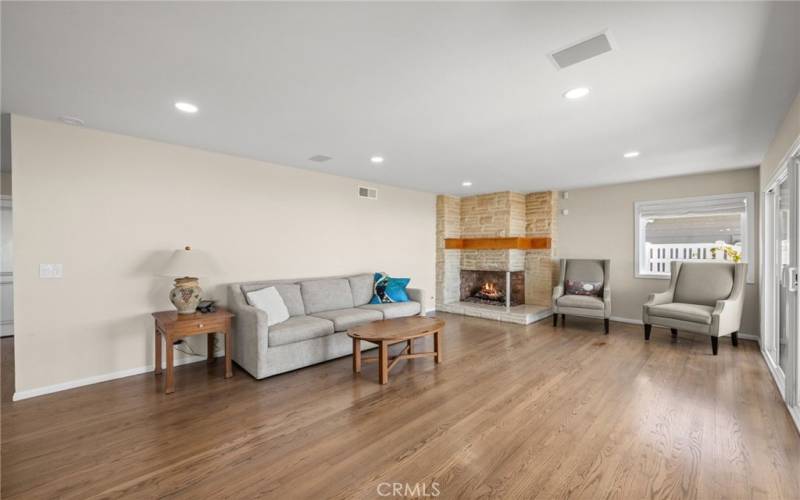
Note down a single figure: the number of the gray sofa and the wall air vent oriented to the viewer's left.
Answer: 0

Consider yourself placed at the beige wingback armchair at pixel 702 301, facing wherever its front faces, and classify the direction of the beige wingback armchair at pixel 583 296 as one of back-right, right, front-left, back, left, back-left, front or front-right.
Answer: front-right

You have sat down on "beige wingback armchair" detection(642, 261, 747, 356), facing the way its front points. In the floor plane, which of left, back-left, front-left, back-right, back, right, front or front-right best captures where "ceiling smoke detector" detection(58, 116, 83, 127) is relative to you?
front

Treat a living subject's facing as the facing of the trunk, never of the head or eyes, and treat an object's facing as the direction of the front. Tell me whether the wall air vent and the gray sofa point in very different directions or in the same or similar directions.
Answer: same or similar directions

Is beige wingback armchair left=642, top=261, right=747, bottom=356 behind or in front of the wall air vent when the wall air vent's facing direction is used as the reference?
in front

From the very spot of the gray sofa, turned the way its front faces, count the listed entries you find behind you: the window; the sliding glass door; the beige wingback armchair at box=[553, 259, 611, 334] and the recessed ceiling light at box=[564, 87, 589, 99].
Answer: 0

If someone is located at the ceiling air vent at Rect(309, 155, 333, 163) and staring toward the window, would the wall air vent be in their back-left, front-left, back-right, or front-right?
front-left

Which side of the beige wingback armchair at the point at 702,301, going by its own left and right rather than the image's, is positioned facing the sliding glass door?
left

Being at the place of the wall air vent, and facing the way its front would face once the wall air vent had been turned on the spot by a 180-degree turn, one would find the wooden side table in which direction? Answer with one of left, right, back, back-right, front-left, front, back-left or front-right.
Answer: left

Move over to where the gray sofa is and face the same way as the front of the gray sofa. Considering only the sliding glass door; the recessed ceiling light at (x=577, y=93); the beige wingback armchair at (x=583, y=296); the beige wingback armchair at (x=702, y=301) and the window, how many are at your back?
0

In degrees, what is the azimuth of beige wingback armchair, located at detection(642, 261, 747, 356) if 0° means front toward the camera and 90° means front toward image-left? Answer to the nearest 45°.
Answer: approximately 45°

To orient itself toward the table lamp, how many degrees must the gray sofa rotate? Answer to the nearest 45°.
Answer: approximately 135° to its right

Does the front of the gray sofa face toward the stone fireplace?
no

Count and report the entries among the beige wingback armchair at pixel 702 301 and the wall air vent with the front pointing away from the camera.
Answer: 0

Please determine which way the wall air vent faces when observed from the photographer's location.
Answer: facing the viewer and to the right of the viewer

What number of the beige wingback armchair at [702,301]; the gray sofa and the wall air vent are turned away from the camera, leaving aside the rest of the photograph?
0
